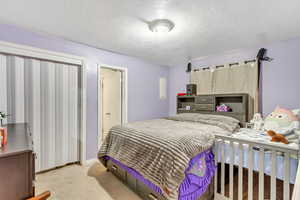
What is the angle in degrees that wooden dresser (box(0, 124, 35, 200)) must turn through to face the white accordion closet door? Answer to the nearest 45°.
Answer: approximately 90° to its left

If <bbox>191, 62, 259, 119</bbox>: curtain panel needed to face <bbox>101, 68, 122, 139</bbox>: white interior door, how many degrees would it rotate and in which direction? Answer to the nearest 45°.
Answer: approximately 45° to its right

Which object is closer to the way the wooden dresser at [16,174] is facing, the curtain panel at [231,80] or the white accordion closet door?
the curtain panel

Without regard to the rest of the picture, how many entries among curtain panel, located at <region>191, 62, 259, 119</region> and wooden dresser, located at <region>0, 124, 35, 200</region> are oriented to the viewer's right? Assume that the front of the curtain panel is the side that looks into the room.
1

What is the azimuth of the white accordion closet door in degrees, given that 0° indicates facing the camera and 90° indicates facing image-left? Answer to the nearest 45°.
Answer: approximately 315°

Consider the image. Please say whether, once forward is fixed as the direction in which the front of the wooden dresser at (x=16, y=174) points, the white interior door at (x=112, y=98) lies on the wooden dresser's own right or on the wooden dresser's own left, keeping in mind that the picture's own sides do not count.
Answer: on the wooden dresser's own left

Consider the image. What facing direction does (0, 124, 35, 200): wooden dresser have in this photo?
to the viewer's right

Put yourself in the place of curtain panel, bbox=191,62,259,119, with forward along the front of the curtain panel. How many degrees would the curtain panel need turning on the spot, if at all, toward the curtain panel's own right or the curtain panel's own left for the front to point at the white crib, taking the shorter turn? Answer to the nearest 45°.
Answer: approximately 45° to the curtain panel's own left

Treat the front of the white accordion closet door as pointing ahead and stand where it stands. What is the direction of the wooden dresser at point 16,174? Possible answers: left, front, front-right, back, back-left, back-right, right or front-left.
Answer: front-right

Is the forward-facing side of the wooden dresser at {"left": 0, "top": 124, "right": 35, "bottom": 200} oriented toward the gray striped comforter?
yes

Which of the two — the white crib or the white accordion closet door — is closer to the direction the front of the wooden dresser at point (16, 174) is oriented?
the white crib

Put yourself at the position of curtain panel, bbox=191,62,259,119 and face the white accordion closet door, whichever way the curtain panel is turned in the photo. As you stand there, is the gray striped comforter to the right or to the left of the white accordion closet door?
left
